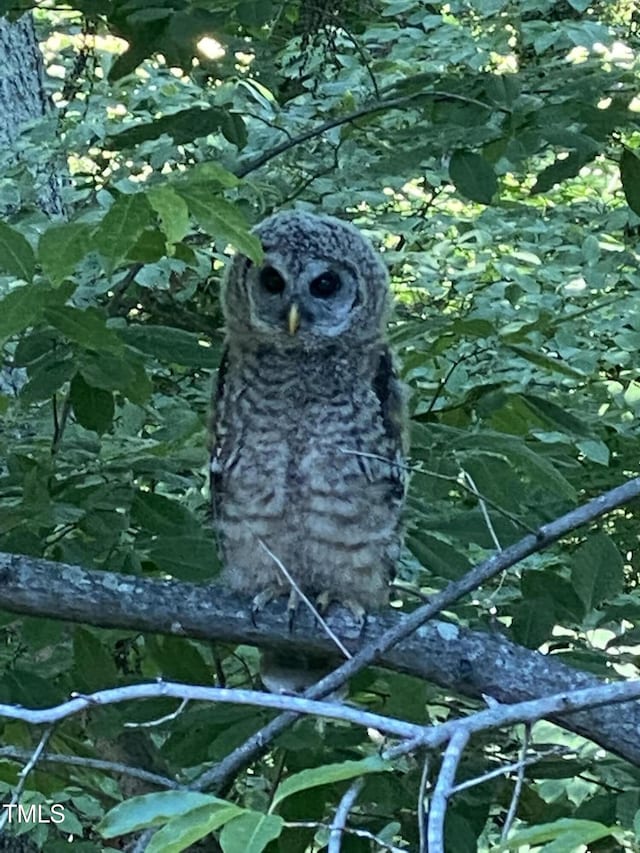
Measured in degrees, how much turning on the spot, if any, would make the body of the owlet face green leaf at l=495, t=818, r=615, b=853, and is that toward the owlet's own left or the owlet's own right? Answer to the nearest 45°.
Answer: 0° — it already faces it

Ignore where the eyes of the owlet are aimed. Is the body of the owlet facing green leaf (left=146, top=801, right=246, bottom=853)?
yes

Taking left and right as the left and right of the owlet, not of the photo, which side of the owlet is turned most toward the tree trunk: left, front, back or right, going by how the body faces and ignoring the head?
back

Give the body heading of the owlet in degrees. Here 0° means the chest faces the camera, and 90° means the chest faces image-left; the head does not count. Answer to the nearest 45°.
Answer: approximately 0°

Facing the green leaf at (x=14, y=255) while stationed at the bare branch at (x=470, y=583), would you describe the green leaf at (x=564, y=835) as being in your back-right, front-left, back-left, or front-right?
back-left

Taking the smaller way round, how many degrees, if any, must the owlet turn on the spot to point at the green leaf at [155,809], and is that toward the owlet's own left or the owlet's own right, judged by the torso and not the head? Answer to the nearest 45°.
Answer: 0° — it already faces it
